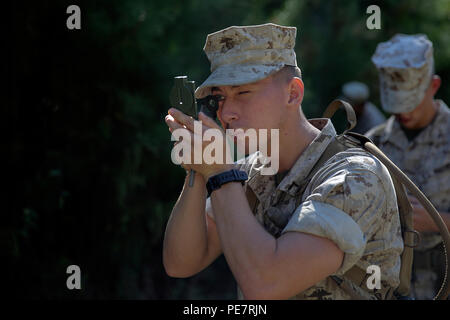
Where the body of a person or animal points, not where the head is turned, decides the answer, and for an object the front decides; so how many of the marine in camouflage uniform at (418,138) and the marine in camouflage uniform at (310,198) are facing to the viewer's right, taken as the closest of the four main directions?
0

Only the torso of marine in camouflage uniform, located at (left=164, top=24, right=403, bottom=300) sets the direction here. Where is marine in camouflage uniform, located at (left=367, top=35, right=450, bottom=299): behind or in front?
behind

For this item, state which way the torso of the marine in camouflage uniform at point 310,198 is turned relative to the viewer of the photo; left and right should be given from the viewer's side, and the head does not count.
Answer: facing the viewer and to the left of the viewer
